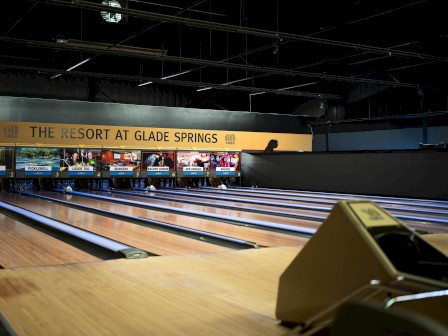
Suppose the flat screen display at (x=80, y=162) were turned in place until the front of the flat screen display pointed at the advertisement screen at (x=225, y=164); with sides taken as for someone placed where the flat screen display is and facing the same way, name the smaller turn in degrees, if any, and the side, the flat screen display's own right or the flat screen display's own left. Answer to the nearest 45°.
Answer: approximately 90° to the flat screen display's own left

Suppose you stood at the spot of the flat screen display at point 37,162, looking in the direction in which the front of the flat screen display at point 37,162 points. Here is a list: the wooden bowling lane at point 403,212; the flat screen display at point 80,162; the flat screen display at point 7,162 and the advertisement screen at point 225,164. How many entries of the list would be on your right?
1

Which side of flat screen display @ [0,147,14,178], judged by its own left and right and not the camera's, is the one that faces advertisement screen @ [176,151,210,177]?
left

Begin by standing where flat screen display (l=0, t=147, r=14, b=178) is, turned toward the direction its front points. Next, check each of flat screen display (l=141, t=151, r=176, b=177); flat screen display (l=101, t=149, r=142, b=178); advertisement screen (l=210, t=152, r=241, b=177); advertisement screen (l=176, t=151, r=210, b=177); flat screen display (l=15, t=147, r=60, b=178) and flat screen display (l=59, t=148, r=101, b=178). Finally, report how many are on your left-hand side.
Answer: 6

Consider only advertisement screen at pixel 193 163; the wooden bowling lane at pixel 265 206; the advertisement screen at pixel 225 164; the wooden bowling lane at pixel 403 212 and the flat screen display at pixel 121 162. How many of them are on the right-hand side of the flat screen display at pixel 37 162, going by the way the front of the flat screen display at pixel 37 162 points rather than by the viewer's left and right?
0

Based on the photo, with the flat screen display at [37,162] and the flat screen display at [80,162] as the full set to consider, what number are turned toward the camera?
2

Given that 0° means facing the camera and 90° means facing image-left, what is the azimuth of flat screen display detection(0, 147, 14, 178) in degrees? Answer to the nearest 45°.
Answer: approximately 0°

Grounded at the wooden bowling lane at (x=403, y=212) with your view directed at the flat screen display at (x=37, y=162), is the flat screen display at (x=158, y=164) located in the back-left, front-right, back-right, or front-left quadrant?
front-right

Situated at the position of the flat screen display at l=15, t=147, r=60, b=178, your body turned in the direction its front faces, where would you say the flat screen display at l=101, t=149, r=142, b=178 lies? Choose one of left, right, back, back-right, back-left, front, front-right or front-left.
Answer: left

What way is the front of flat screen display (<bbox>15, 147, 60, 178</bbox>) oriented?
toward the camera

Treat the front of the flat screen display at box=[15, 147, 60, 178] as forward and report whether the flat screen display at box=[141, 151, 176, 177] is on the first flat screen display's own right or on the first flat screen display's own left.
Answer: on the first flat screen display's own left

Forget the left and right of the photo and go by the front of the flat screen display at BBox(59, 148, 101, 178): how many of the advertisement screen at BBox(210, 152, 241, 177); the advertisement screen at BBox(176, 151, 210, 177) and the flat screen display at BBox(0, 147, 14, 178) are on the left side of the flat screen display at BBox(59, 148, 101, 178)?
2

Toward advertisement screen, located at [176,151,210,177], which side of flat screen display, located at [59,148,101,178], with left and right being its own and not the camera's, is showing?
left

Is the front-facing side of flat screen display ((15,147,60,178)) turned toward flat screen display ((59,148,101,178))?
no

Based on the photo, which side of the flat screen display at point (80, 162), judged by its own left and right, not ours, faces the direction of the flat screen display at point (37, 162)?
right

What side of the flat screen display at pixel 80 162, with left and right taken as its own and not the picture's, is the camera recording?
front

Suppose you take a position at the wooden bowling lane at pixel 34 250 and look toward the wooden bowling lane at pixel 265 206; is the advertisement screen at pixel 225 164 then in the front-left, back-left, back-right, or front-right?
front-left

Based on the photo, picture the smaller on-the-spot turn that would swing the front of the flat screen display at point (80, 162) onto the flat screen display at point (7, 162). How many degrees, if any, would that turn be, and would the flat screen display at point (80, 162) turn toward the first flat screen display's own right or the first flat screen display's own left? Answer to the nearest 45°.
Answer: approximately 90° to the first flat screen display's own right

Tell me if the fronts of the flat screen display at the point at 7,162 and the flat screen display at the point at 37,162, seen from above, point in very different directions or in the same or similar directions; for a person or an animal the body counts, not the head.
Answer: same or similar directions

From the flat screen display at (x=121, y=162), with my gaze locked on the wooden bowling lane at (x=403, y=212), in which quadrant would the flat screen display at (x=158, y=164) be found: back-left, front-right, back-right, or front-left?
front-left

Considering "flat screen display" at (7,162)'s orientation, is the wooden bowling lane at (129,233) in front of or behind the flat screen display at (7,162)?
in front

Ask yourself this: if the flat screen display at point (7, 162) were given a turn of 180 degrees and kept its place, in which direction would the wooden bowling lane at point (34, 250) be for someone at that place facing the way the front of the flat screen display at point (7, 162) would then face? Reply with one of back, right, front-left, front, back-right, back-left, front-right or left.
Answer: back

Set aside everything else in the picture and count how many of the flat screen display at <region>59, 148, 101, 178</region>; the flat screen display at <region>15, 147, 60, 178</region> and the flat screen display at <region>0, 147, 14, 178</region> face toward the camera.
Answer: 3
